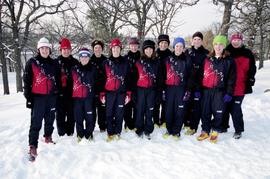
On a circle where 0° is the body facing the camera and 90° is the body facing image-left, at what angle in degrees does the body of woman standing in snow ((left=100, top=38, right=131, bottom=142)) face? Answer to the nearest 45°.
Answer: approximately 0°

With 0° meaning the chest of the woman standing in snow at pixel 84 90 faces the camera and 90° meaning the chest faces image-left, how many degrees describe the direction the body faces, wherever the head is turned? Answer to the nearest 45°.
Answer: approximately 0°

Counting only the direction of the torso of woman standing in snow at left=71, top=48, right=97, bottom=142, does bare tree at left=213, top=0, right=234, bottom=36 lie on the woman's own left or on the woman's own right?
on the woman's own left

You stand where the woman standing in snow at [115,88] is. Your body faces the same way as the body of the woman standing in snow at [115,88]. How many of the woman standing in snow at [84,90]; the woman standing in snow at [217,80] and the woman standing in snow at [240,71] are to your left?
2

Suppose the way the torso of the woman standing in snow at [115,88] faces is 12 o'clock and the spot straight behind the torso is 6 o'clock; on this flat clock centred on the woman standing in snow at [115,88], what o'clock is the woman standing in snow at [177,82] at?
the woman standing in snow at [177,82] is roughly at 9 o'clock from the woman standing in snow at [115,88].

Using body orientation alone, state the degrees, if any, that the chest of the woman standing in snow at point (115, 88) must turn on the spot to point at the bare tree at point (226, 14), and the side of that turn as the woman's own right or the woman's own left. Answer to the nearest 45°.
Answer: approximately 135° to the woman's own left

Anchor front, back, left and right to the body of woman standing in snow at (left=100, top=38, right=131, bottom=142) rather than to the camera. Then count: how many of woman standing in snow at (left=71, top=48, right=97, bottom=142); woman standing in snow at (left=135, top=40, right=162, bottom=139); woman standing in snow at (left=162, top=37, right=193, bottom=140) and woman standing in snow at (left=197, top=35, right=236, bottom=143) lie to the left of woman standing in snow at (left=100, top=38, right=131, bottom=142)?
3
